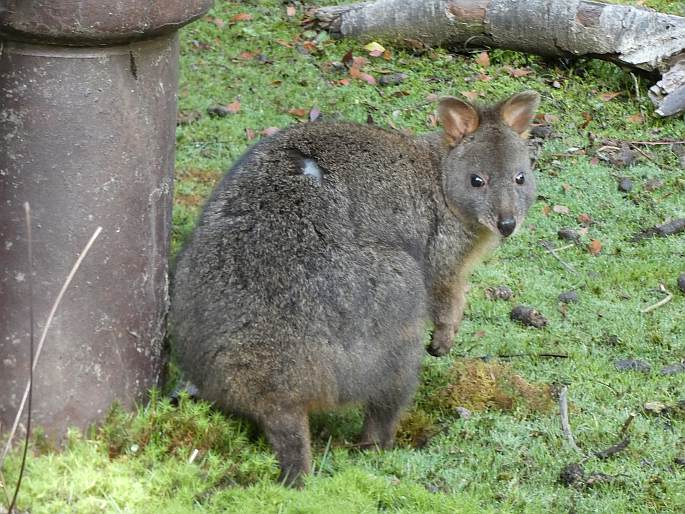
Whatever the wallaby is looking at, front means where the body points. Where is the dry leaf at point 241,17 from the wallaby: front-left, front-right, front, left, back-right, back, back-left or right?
front-left

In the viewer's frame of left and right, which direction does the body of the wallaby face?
facing away from the viewer and to the right of the viewer

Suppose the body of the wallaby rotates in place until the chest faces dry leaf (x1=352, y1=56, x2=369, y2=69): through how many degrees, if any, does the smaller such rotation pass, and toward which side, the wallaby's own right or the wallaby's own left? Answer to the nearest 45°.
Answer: approximately 45° to the wallaby's own left

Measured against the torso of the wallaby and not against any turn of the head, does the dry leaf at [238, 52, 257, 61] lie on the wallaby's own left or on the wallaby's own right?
on the wallaby's own left

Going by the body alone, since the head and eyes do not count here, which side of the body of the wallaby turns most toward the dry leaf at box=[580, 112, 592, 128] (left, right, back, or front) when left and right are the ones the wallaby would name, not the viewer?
front

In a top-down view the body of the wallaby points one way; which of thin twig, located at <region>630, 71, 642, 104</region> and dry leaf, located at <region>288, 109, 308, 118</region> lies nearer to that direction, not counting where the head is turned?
the thin twig

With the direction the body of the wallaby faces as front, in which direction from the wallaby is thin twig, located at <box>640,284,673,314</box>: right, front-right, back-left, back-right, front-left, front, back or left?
front

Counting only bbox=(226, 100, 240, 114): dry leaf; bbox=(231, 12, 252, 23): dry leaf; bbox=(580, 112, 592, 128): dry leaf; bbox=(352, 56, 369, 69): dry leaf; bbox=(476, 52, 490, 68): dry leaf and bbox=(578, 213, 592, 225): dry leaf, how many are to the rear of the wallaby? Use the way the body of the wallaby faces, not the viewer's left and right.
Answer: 0

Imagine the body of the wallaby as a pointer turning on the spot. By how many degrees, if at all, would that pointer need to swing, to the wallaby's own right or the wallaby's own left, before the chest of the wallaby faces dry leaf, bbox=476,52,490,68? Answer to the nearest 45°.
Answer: approximately 45° to the wallaby's own left

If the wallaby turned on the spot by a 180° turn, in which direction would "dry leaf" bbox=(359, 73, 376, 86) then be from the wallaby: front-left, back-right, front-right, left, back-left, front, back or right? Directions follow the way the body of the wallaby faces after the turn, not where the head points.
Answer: back-right

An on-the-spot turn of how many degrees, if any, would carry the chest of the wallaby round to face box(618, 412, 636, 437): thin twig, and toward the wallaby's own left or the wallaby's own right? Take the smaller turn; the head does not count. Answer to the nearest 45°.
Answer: approximately 45° to the wallaby's own right

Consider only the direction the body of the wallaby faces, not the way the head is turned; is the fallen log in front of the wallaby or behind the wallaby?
in front

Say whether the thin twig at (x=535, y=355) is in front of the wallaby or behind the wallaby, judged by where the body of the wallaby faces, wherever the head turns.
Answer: in front

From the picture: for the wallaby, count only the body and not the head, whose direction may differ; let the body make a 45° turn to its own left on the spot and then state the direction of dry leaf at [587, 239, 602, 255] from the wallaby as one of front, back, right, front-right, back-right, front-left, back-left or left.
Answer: front-right
